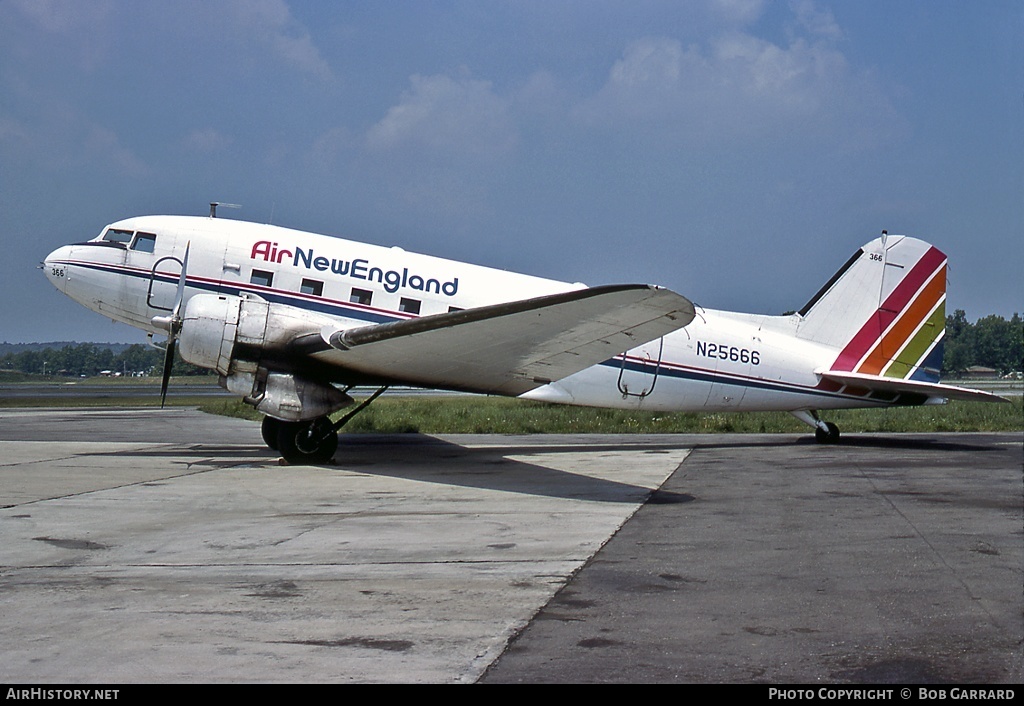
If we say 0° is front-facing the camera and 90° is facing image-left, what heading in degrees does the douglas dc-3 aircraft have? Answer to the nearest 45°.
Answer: approximately 90°
